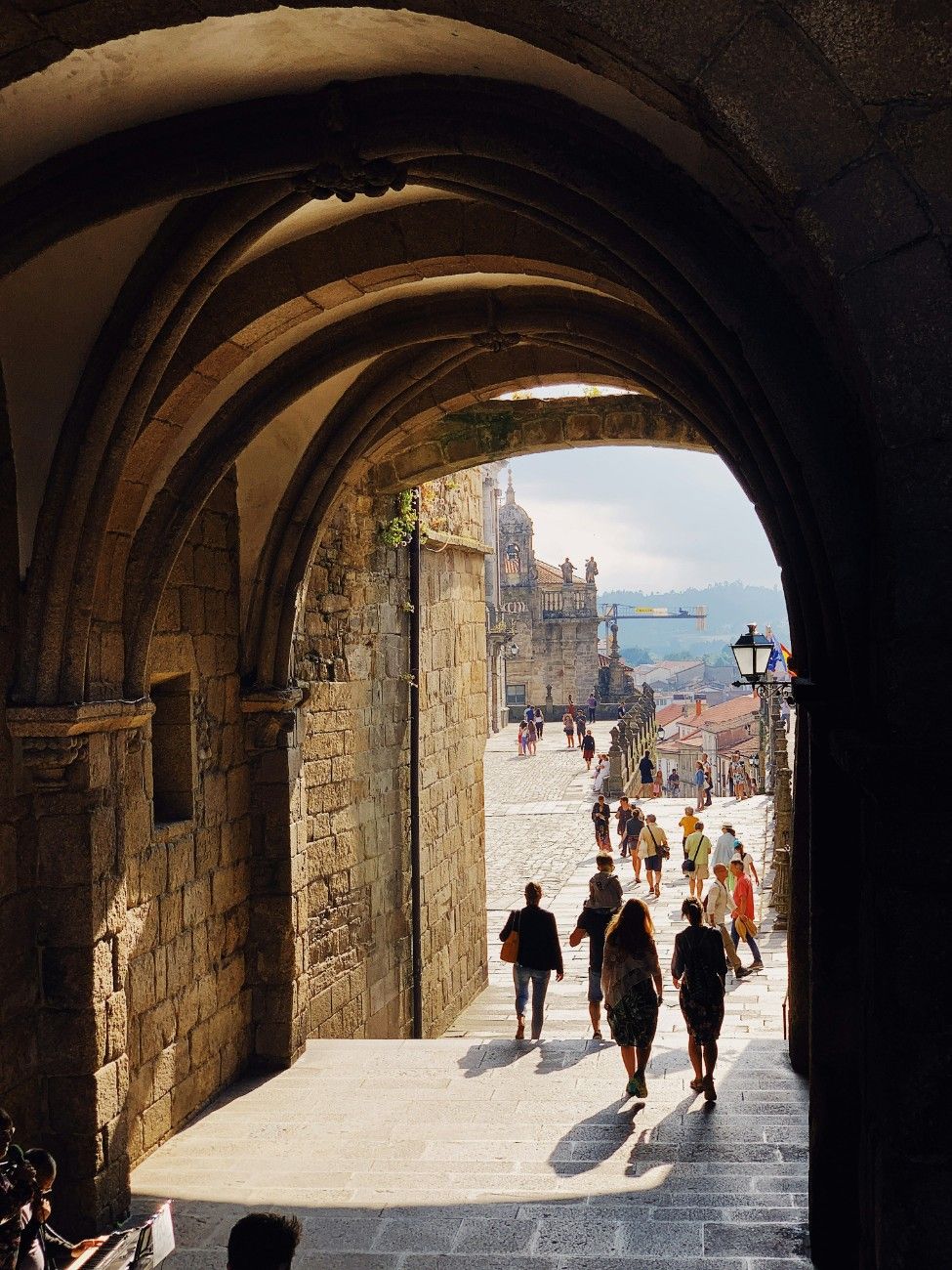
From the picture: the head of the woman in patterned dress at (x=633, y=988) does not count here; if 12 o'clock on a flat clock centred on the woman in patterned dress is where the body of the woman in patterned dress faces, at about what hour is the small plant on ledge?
The small plant on ledge is roughly at 11 o'clock from the woman in patterned dress.

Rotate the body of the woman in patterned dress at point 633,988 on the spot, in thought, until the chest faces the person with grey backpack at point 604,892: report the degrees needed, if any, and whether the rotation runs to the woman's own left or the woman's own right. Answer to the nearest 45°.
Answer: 0° — they already face them

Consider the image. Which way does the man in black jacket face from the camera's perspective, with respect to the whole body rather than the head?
away from the camera

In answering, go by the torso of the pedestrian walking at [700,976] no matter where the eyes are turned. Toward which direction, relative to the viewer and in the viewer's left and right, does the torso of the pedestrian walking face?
facing away from the viewer

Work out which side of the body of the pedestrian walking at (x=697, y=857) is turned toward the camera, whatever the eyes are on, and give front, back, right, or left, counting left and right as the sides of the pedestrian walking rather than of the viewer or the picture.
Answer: back

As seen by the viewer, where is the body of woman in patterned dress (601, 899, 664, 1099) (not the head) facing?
away from the camera

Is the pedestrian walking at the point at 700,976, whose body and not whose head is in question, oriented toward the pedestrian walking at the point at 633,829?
yes

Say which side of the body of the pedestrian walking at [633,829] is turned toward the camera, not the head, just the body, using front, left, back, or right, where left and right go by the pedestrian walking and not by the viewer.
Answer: back

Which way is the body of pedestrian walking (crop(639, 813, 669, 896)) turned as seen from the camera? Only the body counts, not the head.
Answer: away from the camera

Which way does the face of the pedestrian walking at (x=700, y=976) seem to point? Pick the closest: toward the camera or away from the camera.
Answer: away from the camera

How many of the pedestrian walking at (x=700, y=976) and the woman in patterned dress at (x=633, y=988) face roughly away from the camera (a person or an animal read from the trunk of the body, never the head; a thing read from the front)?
2

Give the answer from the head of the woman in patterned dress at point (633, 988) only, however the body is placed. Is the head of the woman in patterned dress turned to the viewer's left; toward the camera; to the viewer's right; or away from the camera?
away from the camera
